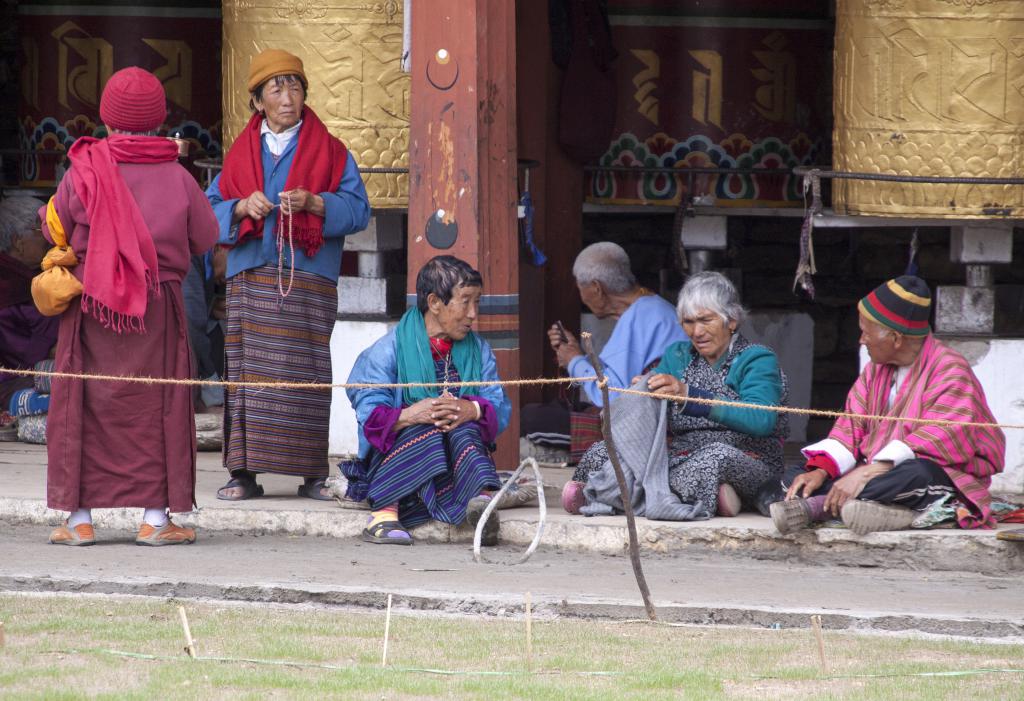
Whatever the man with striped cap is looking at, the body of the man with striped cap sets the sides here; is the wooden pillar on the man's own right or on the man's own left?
on the man's own right

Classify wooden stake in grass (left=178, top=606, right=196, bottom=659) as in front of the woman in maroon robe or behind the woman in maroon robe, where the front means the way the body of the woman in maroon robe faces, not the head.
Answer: behind

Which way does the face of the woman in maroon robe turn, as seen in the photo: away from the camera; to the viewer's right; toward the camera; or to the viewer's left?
away from the camera

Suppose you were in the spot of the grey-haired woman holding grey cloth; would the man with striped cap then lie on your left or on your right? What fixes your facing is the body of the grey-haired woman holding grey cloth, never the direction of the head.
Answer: on your left

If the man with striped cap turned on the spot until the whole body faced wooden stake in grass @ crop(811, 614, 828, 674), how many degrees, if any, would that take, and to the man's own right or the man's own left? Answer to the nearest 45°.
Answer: approximately 45° to the man's own left

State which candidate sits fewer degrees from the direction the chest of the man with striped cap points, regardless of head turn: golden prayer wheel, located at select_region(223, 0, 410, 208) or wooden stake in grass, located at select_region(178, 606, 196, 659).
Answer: the wooden stake in grass

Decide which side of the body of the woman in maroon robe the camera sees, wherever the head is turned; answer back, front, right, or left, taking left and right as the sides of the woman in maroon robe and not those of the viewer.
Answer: back

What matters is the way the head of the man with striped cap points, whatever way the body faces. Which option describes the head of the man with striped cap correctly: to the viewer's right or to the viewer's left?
to the viewer's left

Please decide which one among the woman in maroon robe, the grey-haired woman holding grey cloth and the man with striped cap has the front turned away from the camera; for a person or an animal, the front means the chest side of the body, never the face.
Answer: the woman in maroon robe

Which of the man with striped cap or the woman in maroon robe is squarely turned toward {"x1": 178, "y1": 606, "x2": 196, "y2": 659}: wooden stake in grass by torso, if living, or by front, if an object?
the man with striped cap
